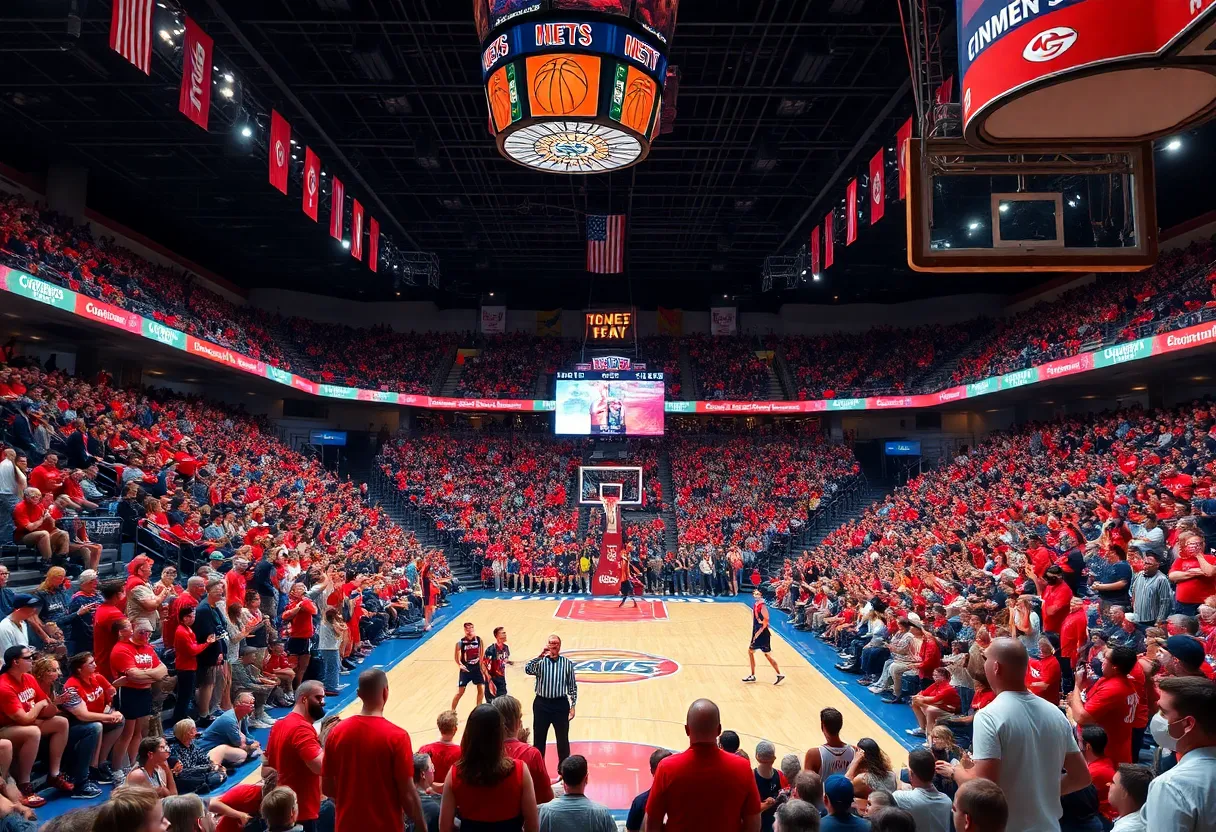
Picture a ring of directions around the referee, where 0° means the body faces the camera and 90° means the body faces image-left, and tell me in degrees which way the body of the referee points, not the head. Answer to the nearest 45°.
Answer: approximately 0°

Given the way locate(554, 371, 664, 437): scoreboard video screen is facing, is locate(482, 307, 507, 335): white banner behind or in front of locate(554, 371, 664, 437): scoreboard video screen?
behind

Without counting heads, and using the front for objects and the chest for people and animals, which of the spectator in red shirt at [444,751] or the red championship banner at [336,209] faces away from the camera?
the spectator in red shirt

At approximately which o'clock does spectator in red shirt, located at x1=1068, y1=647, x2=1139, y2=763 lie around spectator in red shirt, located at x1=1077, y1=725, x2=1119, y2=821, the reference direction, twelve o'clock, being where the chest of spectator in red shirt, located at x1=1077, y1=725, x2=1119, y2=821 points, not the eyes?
spectator in red shirt, located at x1=1068, y1=647, x2=1139, y2=763 is roughly at 2 o'clock from spectator in red shirt, located at x1=1077, y1=725, x2=1119, y2=821.

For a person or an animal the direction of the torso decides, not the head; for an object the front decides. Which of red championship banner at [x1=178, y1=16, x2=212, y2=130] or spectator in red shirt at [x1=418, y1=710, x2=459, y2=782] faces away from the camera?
the spectator in red shirt

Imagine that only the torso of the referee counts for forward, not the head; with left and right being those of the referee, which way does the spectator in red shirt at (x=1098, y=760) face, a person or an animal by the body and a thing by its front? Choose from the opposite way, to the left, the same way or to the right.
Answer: the opposite way

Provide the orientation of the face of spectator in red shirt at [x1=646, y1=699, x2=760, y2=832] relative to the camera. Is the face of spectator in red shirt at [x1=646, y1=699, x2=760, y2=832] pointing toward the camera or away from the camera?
away from the camera

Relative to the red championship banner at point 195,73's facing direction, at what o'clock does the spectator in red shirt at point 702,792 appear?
The spectator in red shirt is roughly at 1 o'clock from the red championship banner.

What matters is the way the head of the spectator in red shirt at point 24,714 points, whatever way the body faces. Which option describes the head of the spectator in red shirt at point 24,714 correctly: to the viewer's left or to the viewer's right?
to the viewer's right

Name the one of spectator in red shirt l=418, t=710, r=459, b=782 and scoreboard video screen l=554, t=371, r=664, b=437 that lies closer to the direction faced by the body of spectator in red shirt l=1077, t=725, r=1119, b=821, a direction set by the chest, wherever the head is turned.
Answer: the scoreboard video screen

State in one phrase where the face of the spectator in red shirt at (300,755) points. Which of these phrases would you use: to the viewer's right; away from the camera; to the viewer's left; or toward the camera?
to the viewer's right

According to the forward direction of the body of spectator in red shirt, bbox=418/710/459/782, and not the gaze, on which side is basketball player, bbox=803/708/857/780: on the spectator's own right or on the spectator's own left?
on the spectator's own right

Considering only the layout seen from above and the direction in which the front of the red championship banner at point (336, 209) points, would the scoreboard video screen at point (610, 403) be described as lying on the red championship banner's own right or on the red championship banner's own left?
on the red championship banner's own left

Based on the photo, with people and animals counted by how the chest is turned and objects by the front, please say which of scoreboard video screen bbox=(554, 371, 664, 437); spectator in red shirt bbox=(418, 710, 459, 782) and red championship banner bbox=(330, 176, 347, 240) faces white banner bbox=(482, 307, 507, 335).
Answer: the spectator in red shirt

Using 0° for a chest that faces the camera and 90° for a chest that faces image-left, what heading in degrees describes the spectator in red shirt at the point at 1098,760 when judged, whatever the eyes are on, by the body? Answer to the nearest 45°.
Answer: approximately 135°

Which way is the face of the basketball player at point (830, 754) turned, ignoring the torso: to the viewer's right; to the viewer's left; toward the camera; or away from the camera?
away from the camera
